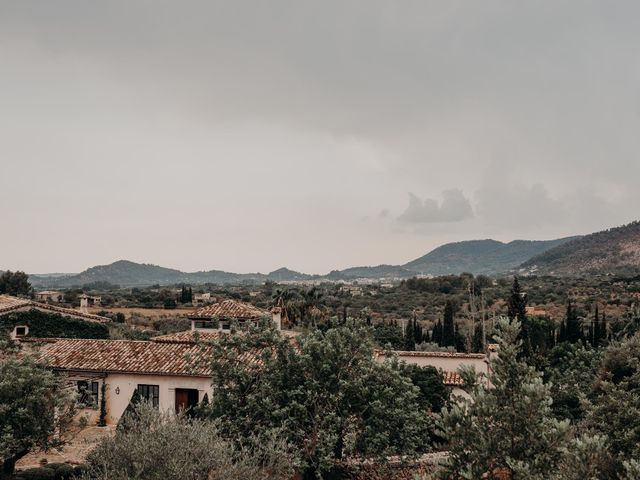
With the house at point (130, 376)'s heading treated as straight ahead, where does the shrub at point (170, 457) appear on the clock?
The shrub is roughly at 12 o'clock from the house.

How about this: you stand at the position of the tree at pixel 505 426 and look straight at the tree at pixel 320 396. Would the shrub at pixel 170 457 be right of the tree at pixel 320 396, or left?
left

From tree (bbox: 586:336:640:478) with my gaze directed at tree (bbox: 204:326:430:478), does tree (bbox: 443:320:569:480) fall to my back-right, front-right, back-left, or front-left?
front-left

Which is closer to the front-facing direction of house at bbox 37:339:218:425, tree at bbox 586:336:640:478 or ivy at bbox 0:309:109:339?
the tree

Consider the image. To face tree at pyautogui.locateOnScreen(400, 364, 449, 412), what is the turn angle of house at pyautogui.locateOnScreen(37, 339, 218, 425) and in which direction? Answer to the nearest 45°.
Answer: approximately 90° to its left

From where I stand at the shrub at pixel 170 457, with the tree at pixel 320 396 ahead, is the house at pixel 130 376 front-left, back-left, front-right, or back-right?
front-left

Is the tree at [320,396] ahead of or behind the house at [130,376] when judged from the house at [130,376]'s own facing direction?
ahead

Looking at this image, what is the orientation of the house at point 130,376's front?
toward the camera

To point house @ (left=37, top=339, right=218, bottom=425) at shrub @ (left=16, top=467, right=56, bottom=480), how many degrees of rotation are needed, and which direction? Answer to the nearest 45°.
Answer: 0° — it already faces it

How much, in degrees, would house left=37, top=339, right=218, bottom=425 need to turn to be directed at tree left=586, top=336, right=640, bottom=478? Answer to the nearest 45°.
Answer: approximately 45° to its left

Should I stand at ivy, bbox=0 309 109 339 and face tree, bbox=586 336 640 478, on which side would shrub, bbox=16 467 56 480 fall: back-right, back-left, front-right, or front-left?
front-right

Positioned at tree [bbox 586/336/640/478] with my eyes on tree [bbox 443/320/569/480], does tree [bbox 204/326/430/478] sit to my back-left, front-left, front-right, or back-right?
front-right

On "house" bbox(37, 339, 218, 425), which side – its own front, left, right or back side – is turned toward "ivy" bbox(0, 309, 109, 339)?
back
